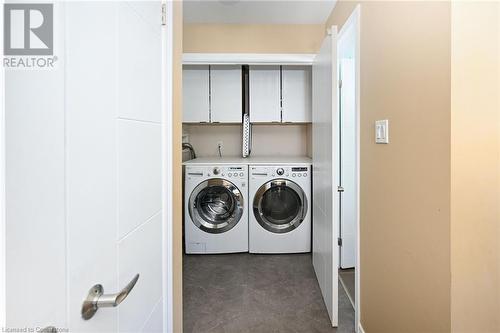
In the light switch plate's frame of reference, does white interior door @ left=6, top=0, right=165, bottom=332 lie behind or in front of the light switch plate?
in front

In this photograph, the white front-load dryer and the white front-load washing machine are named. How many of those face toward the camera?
2

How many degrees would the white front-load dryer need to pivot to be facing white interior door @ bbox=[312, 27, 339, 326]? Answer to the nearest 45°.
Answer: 0° — it already faces it

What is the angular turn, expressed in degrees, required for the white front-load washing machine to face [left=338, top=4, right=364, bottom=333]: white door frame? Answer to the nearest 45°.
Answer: approximately 45° to its left

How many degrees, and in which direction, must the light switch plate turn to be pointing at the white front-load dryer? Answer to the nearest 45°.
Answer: approximately 90° to its right

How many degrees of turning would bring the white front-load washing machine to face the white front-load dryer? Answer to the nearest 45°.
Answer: approximately 90° to its left

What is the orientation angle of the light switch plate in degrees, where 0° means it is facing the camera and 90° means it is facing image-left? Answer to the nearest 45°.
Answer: approximately 45°

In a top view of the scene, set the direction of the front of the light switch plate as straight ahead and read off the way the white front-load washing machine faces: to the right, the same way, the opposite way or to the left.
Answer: to the left

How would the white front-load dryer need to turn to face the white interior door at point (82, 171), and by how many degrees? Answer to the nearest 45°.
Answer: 0° — it already faces it

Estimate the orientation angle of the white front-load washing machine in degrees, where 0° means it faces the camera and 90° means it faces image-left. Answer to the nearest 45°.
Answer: approximately 0°
